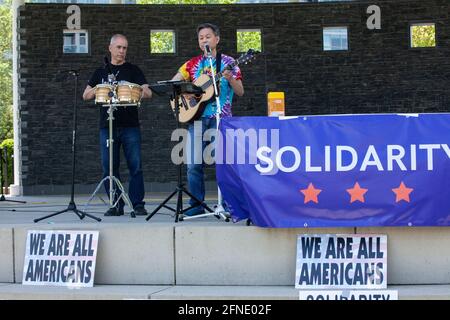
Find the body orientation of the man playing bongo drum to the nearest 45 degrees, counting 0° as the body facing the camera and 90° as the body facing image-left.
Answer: approximately 0°

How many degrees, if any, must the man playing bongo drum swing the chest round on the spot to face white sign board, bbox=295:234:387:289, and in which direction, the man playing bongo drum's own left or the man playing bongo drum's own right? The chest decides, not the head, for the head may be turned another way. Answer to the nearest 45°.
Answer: approximately 45° to the man playing bongo drum's own left

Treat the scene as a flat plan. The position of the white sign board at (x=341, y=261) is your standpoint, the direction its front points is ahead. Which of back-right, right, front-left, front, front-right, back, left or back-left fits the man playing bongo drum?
back-right
